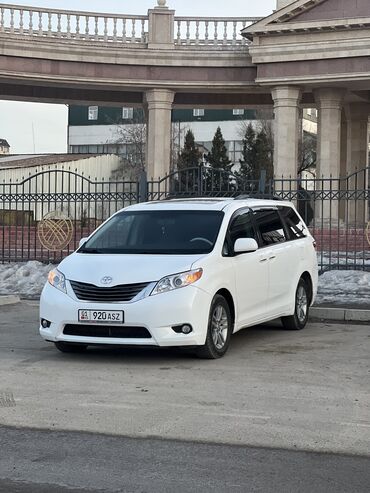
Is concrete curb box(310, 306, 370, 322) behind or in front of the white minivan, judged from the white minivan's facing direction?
behind

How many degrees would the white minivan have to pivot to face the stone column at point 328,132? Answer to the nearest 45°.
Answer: approximately 135° to its right

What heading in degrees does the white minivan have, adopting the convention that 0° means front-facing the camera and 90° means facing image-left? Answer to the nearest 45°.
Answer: approximately 45°

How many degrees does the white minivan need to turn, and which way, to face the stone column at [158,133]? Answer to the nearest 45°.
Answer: approximately 135° to its right

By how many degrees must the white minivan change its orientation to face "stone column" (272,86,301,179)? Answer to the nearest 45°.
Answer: approximately 135° to its right
